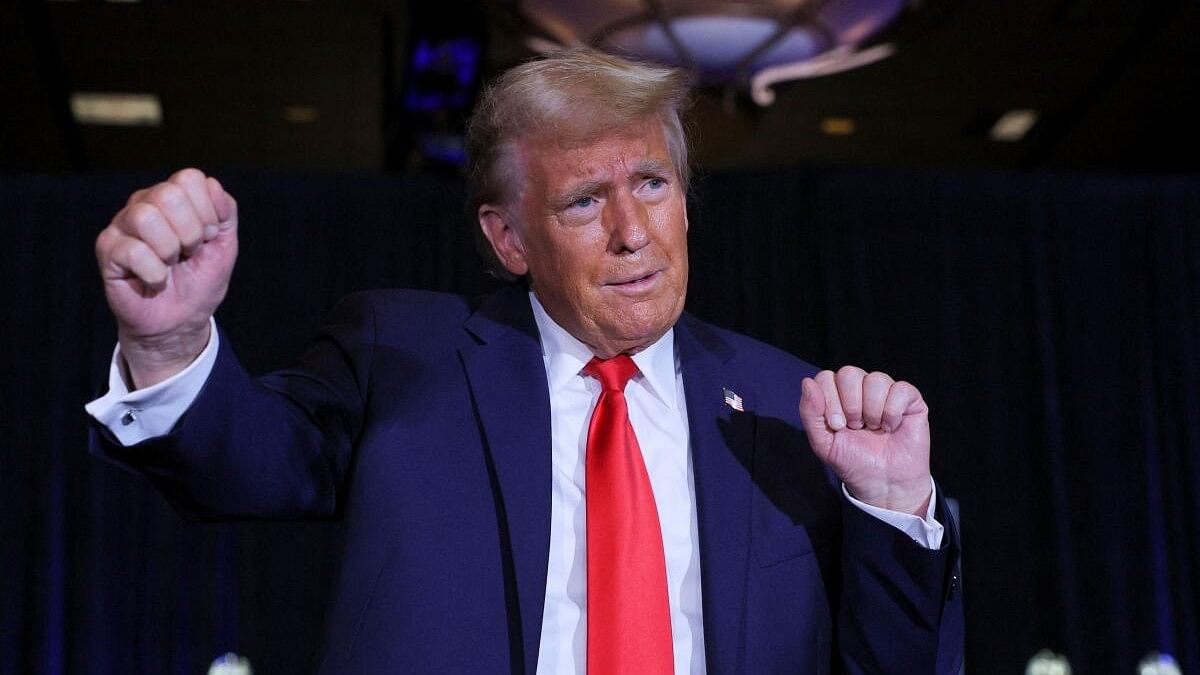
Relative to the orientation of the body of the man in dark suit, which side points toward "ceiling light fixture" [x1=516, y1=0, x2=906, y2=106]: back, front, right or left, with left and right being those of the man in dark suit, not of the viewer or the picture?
back

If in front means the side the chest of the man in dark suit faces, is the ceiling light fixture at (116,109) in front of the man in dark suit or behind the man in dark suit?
behind

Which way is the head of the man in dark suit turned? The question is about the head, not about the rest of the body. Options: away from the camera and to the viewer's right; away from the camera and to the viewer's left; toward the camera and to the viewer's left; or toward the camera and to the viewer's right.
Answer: toward the camera and to the viewer's right

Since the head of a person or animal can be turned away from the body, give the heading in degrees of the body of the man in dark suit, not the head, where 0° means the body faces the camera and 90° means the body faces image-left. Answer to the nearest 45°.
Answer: approximately 0°

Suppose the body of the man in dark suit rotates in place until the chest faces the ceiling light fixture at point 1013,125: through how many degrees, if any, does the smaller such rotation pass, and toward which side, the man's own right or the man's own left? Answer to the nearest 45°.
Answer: approximately 135° to the man's own left
